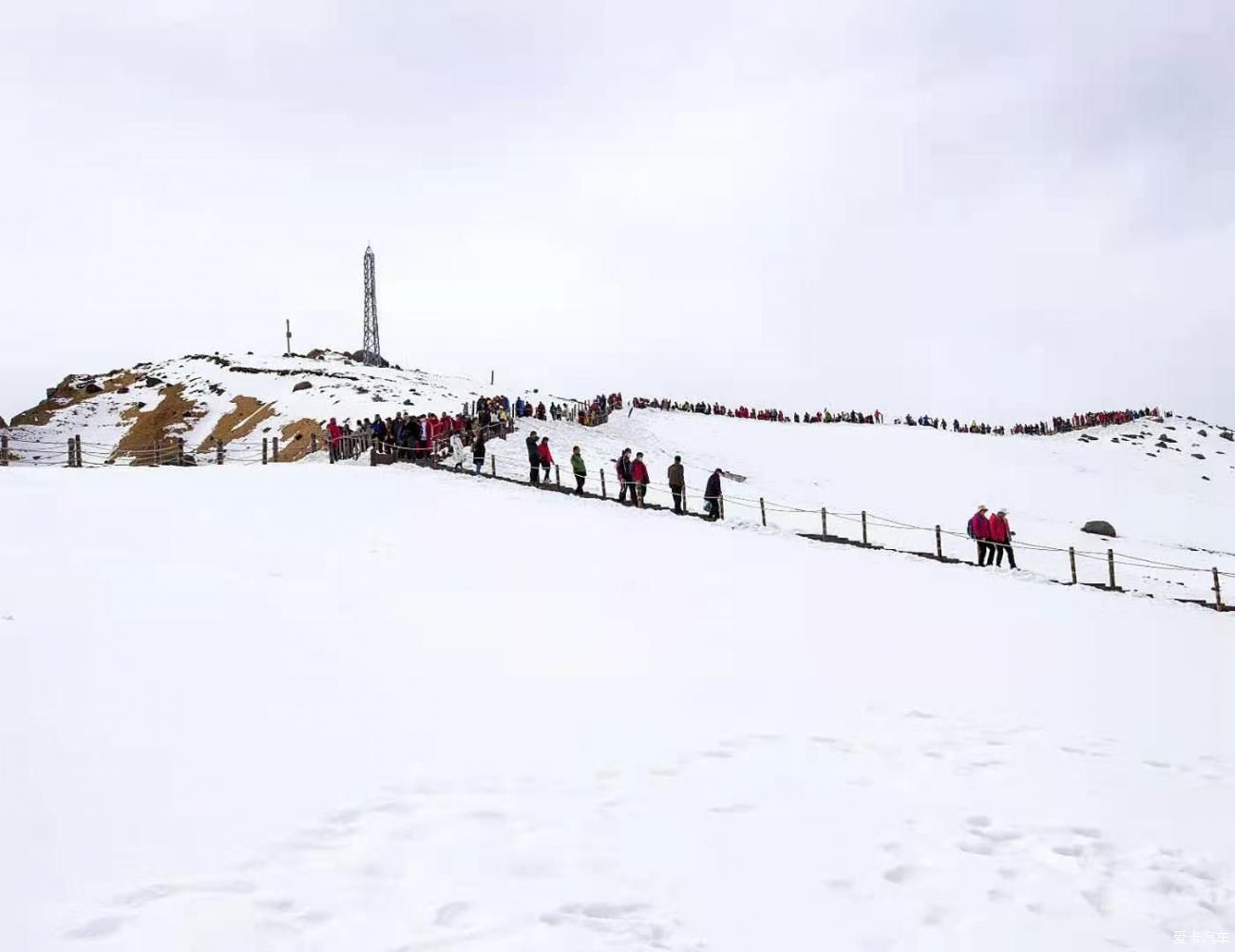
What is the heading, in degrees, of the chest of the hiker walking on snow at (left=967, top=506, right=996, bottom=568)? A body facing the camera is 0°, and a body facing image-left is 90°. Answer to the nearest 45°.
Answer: approximately 270°

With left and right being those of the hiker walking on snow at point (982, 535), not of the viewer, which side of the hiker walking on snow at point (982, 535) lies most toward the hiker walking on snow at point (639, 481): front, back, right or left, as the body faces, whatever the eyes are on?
back

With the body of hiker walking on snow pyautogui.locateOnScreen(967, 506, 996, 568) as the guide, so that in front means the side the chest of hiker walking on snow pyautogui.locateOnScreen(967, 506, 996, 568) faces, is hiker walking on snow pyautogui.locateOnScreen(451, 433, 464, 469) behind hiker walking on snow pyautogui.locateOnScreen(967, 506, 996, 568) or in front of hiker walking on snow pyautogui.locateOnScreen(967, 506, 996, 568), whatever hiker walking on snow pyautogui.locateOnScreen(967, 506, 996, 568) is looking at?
behind

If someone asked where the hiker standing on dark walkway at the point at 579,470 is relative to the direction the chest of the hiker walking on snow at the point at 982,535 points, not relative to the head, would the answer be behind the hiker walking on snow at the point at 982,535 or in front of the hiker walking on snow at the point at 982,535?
behind

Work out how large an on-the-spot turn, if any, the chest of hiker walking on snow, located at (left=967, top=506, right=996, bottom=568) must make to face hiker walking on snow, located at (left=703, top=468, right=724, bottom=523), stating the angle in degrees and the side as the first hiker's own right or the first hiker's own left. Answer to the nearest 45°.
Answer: approximately 180°

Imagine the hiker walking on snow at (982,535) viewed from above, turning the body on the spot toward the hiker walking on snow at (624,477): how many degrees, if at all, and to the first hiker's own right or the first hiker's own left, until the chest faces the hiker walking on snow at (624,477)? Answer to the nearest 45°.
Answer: approximately 180°
